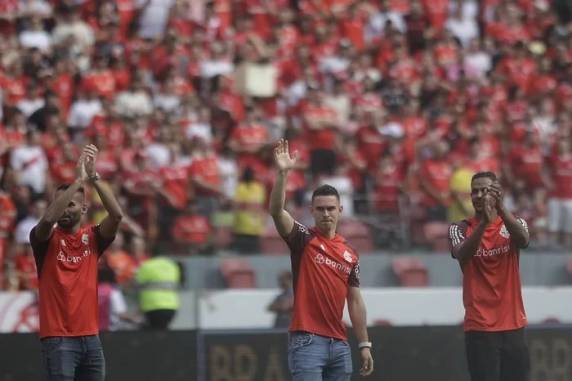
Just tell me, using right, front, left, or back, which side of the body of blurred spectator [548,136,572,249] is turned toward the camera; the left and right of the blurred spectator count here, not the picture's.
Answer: front

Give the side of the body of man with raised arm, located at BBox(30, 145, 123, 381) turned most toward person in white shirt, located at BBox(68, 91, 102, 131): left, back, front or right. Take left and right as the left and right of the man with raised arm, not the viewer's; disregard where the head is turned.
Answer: back

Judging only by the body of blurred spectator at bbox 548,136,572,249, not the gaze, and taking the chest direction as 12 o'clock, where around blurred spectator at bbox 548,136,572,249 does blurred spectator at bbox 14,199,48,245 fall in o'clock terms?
blurred spectator at bbox 14,199,48,245 is roughly at 2 o'clock from blurred spectator at bbox 548,136,572,249.

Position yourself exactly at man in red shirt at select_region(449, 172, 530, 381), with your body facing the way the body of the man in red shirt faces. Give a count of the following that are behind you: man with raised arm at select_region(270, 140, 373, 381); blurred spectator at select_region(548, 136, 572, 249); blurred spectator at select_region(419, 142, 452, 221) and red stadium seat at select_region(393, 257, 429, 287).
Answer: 3

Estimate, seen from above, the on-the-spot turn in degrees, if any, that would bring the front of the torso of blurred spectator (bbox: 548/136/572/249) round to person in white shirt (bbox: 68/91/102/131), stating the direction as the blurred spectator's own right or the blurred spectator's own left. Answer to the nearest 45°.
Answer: approximately 90° to the blurred spectator's own right

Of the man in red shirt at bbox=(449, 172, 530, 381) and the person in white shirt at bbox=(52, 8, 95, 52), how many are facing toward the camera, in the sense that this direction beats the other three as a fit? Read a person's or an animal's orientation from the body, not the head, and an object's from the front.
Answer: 2

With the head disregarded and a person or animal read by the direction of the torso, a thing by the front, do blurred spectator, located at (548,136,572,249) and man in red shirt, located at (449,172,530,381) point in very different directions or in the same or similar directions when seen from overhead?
same or similar directions

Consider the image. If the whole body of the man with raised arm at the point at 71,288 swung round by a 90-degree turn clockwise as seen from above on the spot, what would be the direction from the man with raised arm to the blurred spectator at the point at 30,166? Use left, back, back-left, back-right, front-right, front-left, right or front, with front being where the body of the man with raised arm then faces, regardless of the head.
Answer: right

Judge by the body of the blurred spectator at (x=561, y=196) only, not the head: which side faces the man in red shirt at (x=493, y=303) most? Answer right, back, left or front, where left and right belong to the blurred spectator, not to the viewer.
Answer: front

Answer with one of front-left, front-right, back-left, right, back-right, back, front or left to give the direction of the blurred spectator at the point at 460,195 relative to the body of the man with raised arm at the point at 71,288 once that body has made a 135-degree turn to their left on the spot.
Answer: front

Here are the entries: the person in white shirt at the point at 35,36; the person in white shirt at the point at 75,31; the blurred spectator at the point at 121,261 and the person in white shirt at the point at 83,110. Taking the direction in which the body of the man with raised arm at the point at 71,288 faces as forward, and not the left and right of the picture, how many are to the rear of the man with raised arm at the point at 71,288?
4

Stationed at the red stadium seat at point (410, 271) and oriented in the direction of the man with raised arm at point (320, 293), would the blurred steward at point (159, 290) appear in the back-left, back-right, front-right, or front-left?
front-right

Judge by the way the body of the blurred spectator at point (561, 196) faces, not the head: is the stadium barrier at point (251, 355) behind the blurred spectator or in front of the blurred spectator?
in front

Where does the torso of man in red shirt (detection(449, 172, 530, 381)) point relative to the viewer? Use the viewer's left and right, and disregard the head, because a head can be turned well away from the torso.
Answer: facing the viewer

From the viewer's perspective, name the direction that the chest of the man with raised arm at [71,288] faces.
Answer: toward the camera
